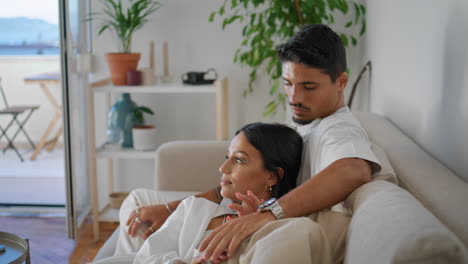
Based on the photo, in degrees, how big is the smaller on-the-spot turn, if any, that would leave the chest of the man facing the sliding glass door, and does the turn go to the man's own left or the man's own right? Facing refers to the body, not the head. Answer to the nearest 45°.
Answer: approximately 90° to the man's own right

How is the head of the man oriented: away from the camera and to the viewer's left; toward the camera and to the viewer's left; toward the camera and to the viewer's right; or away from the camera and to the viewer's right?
toward the camera and to the viewer's left

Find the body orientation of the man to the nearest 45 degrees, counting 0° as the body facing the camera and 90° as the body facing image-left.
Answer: approximately 45°

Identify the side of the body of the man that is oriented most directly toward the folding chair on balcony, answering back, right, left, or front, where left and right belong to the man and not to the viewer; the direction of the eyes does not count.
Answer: right

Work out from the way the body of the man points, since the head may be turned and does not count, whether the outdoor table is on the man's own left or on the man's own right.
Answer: on the man's own right

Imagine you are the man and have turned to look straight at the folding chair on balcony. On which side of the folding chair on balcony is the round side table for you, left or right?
left

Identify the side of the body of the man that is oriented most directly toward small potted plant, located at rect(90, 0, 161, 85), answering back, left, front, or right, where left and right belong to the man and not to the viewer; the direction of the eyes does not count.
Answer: right

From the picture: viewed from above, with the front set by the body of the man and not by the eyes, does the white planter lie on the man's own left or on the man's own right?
on the man's own right

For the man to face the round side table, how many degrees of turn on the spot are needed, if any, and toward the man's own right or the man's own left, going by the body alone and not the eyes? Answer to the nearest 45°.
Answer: approximately 45° to the man's own right

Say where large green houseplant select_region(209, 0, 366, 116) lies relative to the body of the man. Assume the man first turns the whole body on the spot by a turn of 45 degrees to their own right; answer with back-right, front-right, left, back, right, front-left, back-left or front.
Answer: right

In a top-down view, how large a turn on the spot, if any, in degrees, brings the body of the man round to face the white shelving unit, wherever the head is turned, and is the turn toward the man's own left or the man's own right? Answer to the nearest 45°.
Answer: approximately 90° to the man's own right

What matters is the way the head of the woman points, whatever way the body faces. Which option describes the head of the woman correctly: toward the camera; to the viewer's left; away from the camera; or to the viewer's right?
to the viewer's left
